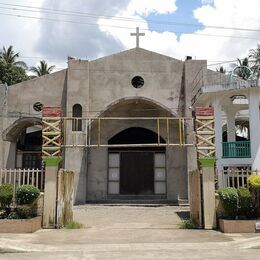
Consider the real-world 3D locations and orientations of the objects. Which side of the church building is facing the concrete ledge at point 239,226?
front

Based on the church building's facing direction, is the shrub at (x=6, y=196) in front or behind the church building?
in front

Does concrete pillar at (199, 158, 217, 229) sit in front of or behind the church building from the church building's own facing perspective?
in front

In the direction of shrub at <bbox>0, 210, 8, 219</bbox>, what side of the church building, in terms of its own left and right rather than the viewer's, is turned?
front

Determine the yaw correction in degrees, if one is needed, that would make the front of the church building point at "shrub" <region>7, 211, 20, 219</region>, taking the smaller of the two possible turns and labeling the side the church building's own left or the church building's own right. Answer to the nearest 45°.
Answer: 0° — it already faces it

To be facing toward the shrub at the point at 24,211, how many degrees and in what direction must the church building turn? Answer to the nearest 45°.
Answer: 0° — it already faces it

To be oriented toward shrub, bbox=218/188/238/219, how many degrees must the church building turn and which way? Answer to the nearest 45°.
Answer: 0° — it already faces it

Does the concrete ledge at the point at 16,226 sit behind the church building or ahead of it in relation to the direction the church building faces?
ahead

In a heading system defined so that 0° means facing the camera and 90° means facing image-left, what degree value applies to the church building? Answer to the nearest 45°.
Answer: approximately 0°

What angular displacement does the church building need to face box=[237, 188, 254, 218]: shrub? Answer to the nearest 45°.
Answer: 0° — it already faces it
